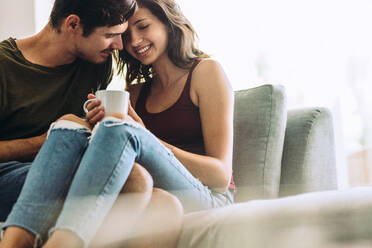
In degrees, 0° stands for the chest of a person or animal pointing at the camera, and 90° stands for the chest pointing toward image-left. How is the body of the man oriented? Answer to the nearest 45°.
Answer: approximately 315°

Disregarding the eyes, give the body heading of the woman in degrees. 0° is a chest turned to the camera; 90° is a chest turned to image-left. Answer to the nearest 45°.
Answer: approximately 45°
